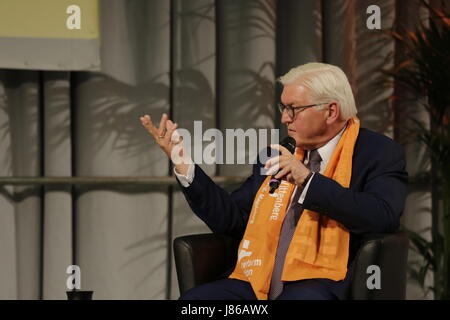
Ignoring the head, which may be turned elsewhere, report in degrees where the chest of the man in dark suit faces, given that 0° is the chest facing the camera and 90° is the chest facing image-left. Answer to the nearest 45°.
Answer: approximately 45°

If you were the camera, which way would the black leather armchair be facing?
facing the viewer and to the left of the viewer

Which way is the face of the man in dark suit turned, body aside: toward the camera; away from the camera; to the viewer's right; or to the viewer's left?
to the viewer's left
